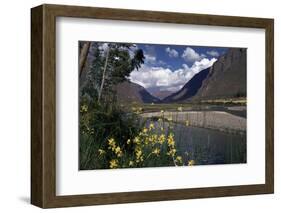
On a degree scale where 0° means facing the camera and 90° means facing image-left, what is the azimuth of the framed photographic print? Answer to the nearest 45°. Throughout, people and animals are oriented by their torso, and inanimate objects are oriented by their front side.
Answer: approximately 315°
